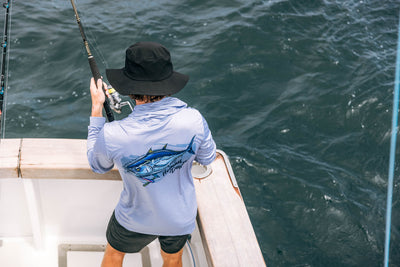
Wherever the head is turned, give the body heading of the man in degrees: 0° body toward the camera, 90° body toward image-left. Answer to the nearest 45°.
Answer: approximately 180°
